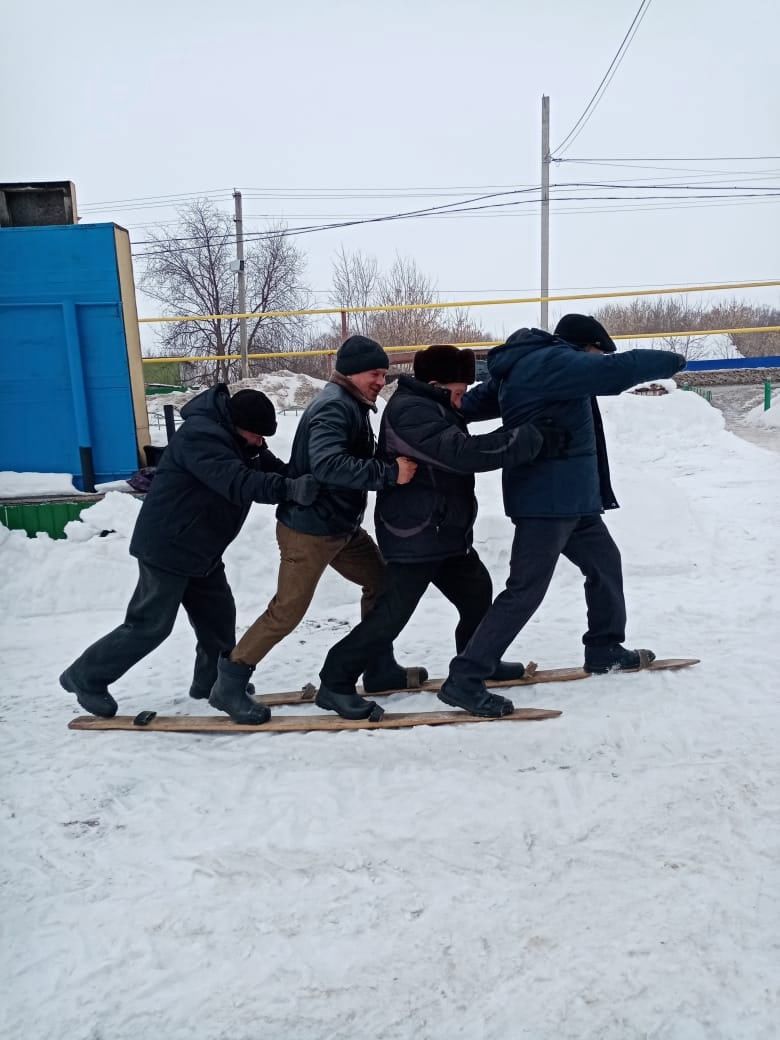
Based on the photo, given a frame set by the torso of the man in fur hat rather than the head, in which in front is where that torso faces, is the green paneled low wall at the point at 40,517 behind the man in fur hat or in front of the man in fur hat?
behind

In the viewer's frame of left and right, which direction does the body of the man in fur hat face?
facing to the right of the viewer

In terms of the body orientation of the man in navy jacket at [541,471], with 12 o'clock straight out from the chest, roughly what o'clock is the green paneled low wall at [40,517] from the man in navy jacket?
The green paneled low wall is roughly at 7 o'clock from the man in navy jacket.

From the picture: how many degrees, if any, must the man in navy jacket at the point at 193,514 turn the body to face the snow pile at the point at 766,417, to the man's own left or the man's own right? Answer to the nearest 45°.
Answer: approximately 45° to the man's own left

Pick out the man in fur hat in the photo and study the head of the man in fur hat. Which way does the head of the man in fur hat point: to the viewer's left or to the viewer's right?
to the viewer's right

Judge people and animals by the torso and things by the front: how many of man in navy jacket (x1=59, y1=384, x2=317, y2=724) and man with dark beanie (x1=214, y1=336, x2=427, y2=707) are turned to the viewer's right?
2

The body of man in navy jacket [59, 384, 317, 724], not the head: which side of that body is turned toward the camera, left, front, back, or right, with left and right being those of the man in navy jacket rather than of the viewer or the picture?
right

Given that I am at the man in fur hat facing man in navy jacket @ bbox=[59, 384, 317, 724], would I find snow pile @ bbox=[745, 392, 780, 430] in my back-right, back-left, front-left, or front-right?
back-right

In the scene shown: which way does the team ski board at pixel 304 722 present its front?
to the viewer's right

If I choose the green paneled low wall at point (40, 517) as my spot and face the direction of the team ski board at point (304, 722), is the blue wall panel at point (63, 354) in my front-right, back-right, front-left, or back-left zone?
back-left

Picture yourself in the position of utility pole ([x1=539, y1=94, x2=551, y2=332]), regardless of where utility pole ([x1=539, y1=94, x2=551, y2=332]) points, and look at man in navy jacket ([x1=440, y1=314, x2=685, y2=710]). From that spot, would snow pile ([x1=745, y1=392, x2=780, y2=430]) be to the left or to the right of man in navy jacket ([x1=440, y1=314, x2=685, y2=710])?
left

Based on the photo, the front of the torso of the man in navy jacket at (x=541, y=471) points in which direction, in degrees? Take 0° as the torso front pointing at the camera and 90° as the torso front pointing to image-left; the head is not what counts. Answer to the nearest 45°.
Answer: approximately 270°

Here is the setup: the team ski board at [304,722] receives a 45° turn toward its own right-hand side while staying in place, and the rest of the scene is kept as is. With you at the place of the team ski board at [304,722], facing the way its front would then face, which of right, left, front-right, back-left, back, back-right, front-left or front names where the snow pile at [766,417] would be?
left

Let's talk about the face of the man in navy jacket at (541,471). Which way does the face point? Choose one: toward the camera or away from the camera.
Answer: away from the camera

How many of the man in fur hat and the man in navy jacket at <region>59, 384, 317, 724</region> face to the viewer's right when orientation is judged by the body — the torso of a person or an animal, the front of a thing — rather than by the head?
2

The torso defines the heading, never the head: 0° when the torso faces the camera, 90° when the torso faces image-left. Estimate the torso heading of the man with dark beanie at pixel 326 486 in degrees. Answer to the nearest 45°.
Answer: approximately 270°

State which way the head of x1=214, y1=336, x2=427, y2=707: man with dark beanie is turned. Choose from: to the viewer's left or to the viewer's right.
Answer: to the viewer's right

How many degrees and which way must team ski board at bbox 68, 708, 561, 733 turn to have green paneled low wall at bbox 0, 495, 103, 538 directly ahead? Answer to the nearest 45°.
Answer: approximately 135° to its left

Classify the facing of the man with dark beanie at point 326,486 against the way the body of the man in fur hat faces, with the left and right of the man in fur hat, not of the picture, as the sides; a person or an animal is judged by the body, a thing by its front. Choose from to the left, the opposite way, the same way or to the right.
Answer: the same way
